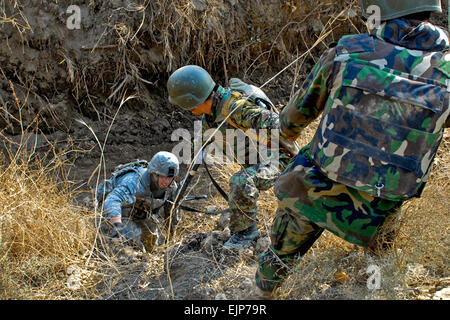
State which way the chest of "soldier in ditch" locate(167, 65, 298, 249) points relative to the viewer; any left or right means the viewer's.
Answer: facing to the left of the viewer

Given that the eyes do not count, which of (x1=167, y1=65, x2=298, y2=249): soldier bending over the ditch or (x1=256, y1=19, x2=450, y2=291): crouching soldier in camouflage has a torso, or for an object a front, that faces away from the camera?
the crouching soldier in camouflage

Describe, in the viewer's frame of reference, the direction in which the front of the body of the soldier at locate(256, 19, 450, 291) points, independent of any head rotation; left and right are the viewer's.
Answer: facing away from the viewer

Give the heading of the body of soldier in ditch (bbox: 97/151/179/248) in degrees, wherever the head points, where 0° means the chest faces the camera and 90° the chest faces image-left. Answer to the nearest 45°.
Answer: approximately 315°

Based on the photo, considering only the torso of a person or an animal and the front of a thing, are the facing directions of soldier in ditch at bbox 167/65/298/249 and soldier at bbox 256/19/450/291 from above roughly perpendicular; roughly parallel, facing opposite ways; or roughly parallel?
roughly perpendicular

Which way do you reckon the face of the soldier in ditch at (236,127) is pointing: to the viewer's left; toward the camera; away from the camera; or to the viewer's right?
to the viewer's left

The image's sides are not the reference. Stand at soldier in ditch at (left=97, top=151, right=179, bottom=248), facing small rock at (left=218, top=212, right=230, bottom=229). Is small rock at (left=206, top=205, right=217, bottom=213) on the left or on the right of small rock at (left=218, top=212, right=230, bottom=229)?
left
